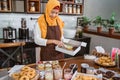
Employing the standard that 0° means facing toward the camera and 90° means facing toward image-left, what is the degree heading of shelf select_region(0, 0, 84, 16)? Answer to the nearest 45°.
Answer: approximately 0°

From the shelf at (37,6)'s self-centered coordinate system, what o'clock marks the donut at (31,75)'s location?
The donut is roughly at 12 o'clock from the shelf.

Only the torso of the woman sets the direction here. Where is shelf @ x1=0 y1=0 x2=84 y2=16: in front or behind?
behind

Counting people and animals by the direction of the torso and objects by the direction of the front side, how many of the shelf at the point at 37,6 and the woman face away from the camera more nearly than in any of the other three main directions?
0

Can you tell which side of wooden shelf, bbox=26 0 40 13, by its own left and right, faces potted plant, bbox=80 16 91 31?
left

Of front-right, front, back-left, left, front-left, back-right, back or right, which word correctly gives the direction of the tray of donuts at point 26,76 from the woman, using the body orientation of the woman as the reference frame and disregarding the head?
front-right

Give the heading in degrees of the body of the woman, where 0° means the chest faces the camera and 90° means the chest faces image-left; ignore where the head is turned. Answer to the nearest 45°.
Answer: approximately 315°
